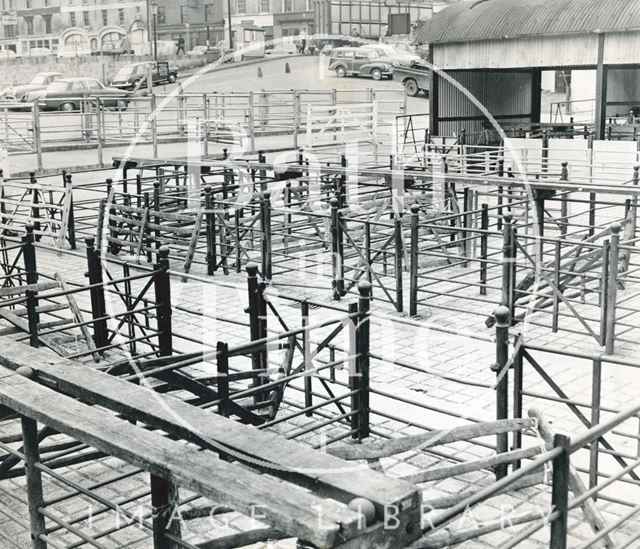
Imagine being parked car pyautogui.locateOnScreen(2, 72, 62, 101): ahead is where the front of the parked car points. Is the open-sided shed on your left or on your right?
on your left

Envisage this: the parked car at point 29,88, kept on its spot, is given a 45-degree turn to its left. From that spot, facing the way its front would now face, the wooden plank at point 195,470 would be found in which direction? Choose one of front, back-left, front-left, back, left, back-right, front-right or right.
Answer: front

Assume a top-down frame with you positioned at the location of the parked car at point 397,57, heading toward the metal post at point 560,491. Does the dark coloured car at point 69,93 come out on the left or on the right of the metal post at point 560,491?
right

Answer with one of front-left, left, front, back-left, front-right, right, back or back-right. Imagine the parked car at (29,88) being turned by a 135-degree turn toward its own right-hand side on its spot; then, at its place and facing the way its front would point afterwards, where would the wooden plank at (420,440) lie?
back

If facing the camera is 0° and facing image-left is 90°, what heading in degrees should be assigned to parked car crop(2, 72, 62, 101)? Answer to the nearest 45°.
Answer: approximately 45°

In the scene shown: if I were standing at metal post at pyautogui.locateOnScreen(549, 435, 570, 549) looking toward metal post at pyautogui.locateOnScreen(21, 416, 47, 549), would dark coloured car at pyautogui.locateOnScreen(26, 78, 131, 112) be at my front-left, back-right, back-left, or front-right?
front-right

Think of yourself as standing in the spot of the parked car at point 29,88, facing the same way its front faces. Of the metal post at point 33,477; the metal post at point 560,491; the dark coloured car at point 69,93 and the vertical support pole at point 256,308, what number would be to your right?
0

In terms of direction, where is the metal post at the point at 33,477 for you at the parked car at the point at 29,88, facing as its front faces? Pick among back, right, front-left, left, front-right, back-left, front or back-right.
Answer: front-left

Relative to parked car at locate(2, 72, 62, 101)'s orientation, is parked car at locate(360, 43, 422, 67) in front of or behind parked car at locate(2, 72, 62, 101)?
behind

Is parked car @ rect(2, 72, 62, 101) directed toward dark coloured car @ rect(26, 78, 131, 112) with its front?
no

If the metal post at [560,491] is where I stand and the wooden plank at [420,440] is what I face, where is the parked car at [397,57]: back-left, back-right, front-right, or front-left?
front-right
